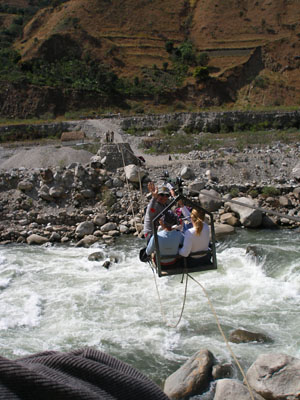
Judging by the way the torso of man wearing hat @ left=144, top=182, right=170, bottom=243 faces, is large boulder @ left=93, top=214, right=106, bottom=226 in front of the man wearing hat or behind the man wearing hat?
behind

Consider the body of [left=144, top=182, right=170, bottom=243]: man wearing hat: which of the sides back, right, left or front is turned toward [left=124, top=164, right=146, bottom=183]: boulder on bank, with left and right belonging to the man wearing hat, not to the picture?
back

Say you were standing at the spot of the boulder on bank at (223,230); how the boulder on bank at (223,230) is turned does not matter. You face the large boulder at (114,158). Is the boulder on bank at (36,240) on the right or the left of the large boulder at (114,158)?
left

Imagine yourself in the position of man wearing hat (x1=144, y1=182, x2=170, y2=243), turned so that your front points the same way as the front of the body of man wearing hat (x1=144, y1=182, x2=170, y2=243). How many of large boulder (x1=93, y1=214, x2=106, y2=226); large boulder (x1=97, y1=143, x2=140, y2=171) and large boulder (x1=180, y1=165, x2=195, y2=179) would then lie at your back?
3

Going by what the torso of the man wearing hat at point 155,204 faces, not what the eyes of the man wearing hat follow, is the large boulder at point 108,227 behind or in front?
behind

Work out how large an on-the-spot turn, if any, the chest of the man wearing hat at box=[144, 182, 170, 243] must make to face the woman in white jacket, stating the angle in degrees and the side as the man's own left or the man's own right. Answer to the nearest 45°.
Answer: approximately 45° to the man's own left

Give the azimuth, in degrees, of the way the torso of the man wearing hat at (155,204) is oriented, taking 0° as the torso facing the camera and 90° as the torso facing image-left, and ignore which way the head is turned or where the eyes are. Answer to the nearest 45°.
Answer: approximately 0°

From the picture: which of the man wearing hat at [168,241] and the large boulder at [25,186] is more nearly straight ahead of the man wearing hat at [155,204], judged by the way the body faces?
the man wearing hat

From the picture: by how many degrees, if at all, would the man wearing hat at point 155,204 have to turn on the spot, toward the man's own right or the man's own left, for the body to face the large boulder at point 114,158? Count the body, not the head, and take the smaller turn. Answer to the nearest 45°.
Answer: approximately 180°
